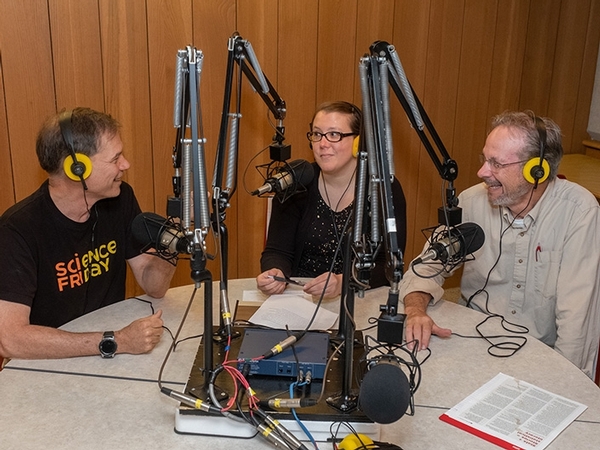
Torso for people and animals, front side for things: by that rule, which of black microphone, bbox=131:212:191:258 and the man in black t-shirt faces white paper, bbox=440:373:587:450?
the man in black t-shirt

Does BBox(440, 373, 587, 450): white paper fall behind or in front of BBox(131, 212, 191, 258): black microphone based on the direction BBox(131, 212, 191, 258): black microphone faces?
behind

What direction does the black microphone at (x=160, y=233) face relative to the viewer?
to the viewer's left

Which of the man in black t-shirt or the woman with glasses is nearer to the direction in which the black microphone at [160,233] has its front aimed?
the man in black t-shirt

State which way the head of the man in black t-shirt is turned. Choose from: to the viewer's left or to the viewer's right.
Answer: to the viewer's right

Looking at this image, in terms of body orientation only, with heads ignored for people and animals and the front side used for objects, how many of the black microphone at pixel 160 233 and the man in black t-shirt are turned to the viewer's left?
1

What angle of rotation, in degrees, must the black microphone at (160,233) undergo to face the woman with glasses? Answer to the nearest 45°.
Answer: approximately 135° to its right

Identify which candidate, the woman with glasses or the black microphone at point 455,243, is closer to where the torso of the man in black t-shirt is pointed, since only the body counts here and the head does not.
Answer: the black microphone

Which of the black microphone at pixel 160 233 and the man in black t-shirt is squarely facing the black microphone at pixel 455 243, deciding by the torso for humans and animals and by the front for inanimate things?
the man in black t-shirt

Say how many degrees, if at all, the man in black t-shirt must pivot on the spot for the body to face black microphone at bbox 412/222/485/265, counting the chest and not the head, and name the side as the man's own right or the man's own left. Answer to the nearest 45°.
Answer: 0° — they already face it
